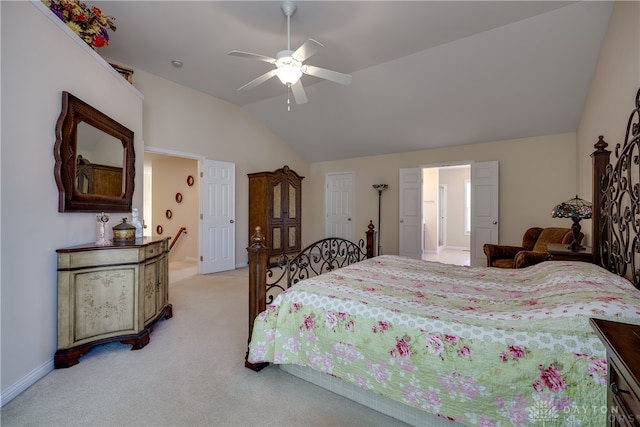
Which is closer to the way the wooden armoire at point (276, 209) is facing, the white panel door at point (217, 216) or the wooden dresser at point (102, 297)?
the wooden dresser

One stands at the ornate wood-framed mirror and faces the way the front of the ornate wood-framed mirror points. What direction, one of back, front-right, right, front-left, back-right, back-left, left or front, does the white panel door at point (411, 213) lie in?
front-left

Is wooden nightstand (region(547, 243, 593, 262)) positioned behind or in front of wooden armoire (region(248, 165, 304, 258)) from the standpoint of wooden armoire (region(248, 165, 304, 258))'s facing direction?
in front

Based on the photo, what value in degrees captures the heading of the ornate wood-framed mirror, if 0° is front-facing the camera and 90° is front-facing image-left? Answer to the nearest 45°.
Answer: approximately 315°

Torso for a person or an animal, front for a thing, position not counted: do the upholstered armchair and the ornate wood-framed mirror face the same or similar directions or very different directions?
very different directions

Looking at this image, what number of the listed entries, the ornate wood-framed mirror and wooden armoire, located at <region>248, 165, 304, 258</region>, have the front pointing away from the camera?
0

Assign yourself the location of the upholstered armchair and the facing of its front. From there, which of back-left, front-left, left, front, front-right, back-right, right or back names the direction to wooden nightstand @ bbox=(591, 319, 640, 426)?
front-left

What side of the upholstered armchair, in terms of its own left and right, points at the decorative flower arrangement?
front

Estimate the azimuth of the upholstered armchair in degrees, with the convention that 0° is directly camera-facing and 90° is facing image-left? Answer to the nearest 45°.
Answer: approximately 45°

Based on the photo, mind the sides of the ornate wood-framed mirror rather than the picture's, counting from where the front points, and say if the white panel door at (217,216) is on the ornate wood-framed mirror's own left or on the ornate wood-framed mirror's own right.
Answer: on the ornate wood-framed mirror's own left

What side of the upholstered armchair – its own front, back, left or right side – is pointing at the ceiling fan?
front

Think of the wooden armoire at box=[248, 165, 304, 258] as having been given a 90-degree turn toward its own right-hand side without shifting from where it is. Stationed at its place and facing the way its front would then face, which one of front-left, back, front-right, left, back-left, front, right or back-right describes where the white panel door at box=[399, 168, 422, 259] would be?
back-left

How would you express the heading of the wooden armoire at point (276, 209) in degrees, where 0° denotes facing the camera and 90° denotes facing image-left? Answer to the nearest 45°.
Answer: approximately 315°

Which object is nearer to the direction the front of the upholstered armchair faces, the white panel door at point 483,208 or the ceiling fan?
the ceiling fan
